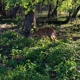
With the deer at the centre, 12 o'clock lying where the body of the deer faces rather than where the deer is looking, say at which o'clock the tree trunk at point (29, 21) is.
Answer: The tree trunk is roughly at 2 o'clock from the deer.

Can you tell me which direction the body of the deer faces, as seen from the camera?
to the viewer's left
